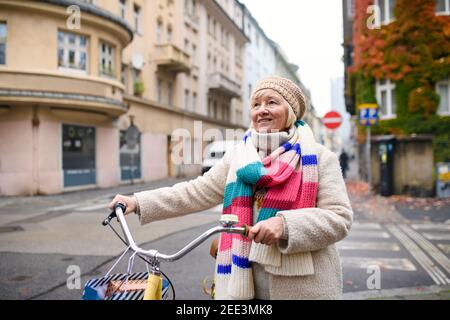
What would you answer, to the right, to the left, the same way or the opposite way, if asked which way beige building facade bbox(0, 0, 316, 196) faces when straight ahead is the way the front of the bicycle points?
to the left

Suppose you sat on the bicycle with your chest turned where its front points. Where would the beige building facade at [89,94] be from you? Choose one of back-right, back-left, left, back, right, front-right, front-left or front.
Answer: back-right

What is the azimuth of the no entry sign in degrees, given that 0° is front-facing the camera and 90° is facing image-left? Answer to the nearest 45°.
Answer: approximately 0°

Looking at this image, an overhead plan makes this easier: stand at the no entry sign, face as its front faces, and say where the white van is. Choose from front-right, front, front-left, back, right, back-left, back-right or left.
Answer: back-right

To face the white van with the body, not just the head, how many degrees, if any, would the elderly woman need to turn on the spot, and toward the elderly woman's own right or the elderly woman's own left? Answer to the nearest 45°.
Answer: approximately 135° to the elderly woman's own right

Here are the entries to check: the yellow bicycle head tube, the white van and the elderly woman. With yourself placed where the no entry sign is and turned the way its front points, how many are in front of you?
2

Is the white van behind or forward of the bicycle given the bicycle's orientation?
behind

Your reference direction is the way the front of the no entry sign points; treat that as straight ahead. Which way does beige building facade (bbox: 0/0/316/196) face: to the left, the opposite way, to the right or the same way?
to the left

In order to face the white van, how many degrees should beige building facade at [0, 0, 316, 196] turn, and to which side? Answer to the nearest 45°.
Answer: approximately 45° to its left

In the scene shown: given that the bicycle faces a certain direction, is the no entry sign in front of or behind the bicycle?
behind

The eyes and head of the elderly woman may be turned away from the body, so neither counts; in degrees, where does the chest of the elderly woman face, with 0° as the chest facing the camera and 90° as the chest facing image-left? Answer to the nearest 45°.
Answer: approximately 45°
